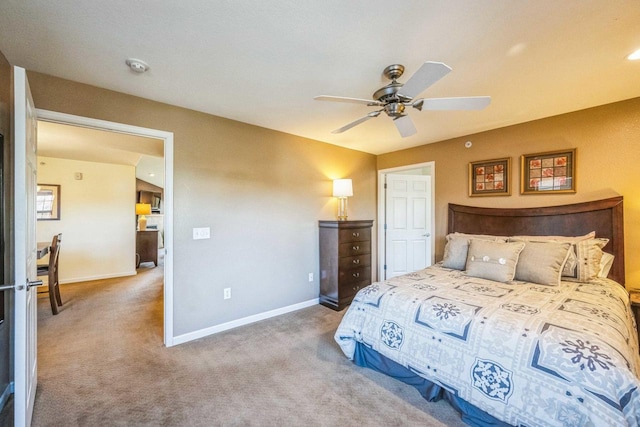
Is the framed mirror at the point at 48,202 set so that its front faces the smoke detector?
yes

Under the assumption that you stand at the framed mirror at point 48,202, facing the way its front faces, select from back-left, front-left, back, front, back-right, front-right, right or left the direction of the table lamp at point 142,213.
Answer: back-left

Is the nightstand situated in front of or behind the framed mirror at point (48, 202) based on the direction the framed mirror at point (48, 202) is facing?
in front

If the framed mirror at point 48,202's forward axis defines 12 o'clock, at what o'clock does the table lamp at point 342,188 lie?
The table lamp is roughly at 11 o'clock from the framed mirror.

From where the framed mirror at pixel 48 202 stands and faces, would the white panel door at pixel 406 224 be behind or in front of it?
in front

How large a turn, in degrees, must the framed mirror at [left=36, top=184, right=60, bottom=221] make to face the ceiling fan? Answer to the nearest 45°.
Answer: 0° — it already faces it

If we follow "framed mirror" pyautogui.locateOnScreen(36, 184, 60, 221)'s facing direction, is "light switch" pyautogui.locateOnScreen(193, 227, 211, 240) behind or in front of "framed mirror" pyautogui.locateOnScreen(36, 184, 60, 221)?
in front

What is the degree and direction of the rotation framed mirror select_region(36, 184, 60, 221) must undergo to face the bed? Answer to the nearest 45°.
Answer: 0° — it already faces it

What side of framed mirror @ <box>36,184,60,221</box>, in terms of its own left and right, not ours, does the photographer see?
front

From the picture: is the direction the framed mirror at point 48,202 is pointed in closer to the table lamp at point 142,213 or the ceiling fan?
the ceiling fan
